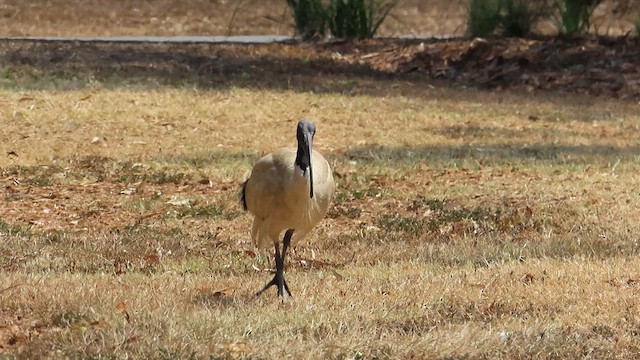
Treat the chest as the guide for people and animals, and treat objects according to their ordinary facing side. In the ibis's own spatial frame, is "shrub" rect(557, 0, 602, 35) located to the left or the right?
on its left

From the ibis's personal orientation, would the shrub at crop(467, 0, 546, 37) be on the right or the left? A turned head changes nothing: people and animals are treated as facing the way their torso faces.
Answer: on its left

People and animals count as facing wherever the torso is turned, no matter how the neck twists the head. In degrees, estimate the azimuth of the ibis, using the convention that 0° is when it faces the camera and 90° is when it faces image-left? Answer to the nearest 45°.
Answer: approximately 315°

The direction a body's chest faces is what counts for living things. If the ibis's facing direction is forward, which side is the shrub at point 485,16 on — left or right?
on its left

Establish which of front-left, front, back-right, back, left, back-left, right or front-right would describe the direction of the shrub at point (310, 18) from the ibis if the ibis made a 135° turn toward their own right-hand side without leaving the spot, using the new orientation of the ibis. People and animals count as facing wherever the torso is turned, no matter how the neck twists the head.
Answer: right

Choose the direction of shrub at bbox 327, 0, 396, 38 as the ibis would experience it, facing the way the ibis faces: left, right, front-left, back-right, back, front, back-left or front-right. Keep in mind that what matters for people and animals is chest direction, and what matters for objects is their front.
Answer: back-left

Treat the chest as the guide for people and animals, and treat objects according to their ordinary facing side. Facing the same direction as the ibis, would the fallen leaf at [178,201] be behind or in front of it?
behind

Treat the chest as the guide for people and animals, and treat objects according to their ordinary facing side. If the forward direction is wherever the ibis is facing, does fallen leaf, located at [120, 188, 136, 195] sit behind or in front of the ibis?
behind
